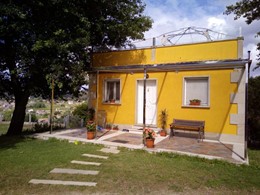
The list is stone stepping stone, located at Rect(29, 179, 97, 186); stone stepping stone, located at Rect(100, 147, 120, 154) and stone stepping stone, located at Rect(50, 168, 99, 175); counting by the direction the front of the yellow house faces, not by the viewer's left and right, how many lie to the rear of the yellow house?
0

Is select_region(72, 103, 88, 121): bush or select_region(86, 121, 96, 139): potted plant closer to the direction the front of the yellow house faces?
the potted plant

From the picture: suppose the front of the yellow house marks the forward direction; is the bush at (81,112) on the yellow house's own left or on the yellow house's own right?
on the yellow house's own right

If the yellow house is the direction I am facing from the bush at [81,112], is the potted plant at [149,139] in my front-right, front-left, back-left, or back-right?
front-right

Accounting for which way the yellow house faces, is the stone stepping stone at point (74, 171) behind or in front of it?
in front

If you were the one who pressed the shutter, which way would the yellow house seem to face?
facing the viewer and to the left of the viewer

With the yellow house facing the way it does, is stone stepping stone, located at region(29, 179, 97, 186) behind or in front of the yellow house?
in front

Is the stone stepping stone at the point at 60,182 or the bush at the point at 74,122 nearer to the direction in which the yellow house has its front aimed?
the stone stepping stone

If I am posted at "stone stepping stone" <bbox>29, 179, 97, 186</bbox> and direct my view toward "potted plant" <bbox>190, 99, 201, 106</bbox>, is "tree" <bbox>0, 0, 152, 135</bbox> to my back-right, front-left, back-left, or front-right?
front-left

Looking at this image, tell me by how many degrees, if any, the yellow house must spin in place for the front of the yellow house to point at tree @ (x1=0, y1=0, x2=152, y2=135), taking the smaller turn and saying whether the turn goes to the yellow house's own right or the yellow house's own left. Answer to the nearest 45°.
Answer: approximately 45° to the yellow house's own right

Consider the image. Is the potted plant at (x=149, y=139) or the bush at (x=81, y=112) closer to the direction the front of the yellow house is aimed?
the potted plant

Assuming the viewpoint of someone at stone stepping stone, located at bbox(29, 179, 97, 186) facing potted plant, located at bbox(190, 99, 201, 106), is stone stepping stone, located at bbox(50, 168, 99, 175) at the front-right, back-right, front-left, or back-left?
front-left

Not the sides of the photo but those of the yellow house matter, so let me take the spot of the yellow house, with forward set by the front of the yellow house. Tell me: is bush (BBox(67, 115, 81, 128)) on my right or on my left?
on my right

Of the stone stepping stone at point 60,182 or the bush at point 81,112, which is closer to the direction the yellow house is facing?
the stone stepping stone

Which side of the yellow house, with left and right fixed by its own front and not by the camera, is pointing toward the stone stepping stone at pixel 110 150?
front

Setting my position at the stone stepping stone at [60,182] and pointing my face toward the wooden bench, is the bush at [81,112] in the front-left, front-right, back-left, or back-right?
front-left
